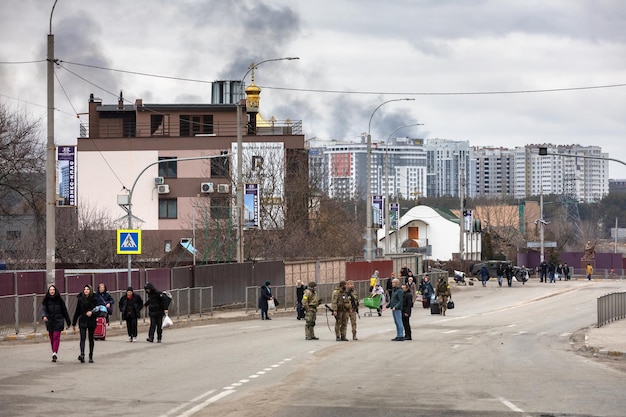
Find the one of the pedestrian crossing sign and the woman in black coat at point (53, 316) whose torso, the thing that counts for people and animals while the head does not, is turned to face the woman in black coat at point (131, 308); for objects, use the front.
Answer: the pedestrian crossing sign

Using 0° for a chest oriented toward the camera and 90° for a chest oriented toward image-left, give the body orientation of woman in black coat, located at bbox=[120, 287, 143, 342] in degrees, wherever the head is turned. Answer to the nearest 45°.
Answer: approximately 0°

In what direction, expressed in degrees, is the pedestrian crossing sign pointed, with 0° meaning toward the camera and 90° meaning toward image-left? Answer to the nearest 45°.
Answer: approximately 0°

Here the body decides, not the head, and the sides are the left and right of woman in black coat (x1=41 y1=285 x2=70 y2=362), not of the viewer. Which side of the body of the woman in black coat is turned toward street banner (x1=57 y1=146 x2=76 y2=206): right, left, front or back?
back

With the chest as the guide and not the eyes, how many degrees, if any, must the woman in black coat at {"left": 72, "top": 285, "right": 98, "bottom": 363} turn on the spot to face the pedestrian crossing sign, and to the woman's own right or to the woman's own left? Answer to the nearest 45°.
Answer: approximately 180°

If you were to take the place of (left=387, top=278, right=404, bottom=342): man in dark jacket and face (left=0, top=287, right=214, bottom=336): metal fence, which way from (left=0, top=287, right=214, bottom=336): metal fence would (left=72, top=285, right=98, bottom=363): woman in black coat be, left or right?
left
